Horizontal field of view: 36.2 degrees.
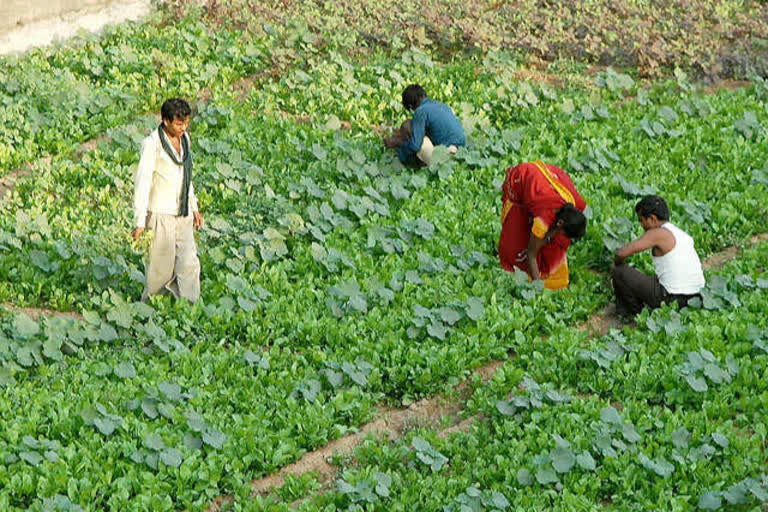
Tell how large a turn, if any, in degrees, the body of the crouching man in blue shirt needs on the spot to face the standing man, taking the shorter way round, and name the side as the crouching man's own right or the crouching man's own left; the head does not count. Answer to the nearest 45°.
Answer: approximately 45° to the crouching man's own left

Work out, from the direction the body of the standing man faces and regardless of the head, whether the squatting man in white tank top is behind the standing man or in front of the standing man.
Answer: in front

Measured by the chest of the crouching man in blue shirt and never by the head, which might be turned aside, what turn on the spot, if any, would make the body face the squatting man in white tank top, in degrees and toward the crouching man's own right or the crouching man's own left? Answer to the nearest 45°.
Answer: approximately 135° to the crouching man's own left

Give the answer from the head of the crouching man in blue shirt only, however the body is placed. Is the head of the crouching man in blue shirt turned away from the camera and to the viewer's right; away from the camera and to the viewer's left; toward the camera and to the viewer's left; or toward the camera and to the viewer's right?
away from the camera and to the viewer's left

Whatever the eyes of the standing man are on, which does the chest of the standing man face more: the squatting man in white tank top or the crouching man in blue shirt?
the squatting man in white tank top

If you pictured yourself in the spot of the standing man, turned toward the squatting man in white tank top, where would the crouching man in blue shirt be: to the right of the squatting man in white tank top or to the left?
left

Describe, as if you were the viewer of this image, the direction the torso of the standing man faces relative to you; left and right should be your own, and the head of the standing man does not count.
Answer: facing the viewer and to the right of the viewer

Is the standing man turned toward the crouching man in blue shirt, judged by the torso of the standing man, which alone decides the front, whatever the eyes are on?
no

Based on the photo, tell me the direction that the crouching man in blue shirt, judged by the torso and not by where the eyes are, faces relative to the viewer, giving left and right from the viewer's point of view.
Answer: facing to the left of the viewer

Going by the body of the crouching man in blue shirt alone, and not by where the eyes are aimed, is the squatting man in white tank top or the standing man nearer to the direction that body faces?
the standing man

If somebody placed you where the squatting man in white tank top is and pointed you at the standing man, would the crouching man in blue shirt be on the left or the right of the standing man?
right

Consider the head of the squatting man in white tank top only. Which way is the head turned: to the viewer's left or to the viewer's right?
to the viewer's left

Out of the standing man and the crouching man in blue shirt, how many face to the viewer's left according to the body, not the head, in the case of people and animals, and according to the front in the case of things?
1
